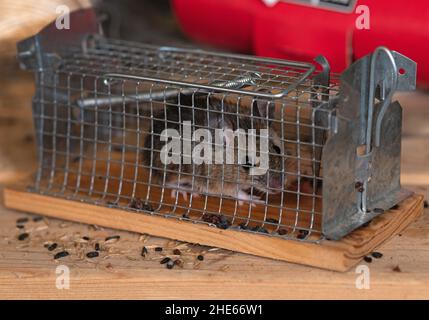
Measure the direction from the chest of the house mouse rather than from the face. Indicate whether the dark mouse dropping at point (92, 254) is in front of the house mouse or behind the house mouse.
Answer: behind

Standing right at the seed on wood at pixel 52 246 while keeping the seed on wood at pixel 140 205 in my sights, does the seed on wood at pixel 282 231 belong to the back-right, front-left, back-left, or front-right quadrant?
front-right

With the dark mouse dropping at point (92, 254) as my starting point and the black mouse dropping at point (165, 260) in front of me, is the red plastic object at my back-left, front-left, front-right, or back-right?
front-left

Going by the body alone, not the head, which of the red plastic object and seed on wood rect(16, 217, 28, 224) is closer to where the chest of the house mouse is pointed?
the red plastic object

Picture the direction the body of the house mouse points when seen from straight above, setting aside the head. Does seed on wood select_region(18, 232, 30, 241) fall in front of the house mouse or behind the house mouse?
behind

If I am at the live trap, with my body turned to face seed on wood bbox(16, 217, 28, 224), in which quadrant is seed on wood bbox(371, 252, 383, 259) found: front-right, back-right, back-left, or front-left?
back-left

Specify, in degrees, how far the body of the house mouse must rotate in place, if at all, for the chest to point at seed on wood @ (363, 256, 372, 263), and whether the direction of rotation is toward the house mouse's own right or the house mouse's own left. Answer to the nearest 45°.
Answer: approximately 45° to the house mouse's own right

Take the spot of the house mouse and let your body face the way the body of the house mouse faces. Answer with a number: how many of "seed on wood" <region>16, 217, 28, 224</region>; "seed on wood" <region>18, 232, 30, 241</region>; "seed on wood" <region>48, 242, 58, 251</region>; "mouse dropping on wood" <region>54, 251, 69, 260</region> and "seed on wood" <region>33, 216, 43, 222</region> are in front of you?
0

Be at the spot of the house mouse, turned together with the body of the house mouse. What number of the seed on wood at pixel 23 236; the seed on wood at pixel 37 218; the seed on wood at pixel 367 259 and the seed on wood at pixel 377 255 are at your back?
2

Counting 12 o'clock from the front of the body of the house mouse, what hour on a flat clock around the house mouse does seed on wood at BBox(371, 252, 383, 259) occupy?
The seed on wood is roughly at 1 o'clock from the house mouse.

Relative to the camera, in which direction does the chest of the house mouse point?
to the viewer's right
